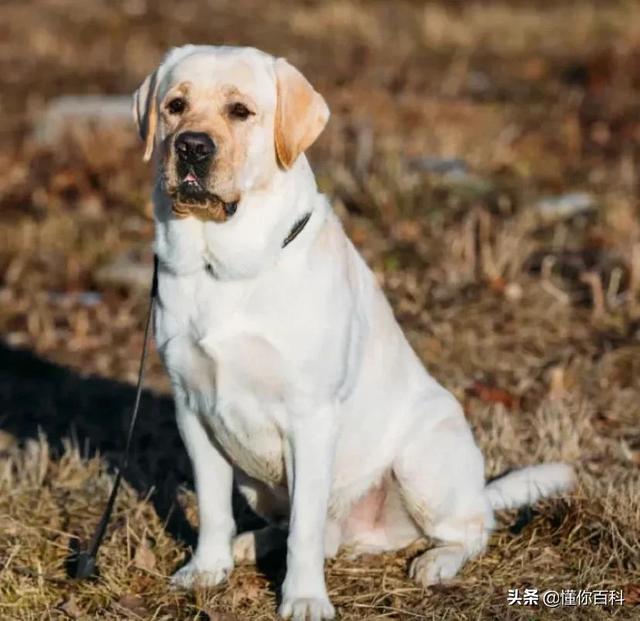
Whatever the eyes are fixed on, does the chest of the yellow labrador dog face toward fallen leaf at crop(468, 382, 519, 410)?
no

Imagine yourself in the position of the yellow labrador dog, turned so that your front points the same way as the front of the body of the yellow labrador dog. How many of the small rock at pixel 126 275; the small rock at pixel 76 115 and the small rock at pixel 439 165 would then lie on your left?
0

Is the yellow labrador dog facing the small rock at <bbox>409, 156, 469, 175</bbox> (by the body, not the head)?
no

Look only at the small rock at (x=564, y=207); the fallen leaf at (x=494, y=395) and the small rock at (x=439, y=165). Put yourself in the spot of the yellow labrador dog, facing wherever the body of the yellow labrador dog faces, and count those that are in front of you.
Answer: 0

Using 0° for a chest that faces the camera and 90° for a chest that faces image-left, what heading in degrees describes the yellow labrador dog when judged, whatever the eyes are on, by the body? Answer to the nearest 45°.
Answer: approximately 45°

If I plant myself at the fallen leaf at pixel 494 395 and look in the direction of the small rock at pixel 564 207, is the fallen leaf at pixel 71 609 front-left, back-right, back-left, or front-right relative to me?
back-left

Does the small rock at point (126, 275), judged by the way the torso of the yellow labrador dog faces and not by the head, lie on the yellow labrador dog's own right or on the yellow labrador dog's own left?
on the yellow labrador dog's own right

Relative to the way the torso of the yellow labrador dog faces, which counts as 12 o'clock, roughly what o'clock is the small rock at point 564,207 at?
The small rock is roughly at 5 o'clock from the yellow labrador dog.

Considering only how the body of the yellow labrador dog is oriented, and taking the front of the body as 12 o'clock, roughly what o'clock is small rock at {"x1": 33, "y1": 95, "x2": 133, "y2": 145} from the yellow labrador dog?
The small rock is roughly at 4 o'clock from the yellow labrador dog.
